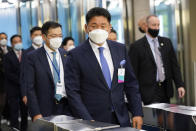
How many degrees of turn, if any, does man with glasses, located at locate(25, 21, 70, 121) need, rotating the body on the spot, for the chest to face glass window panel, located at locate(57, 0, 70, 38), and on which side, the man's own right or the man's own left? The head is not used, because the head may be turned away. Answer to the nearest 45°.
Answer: approximately 135° to the man's own left

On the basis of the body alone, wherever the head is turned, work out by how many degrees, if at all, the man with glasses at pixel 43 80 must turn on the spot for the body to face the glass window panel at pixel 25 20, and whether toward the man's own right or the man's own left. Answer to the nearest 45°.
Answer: approximately 135° to the man's own left

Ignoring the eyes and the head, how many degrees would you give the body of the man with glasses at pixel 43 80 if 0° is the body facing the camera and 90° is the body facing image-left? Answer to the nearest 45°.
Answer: approximately 315°
